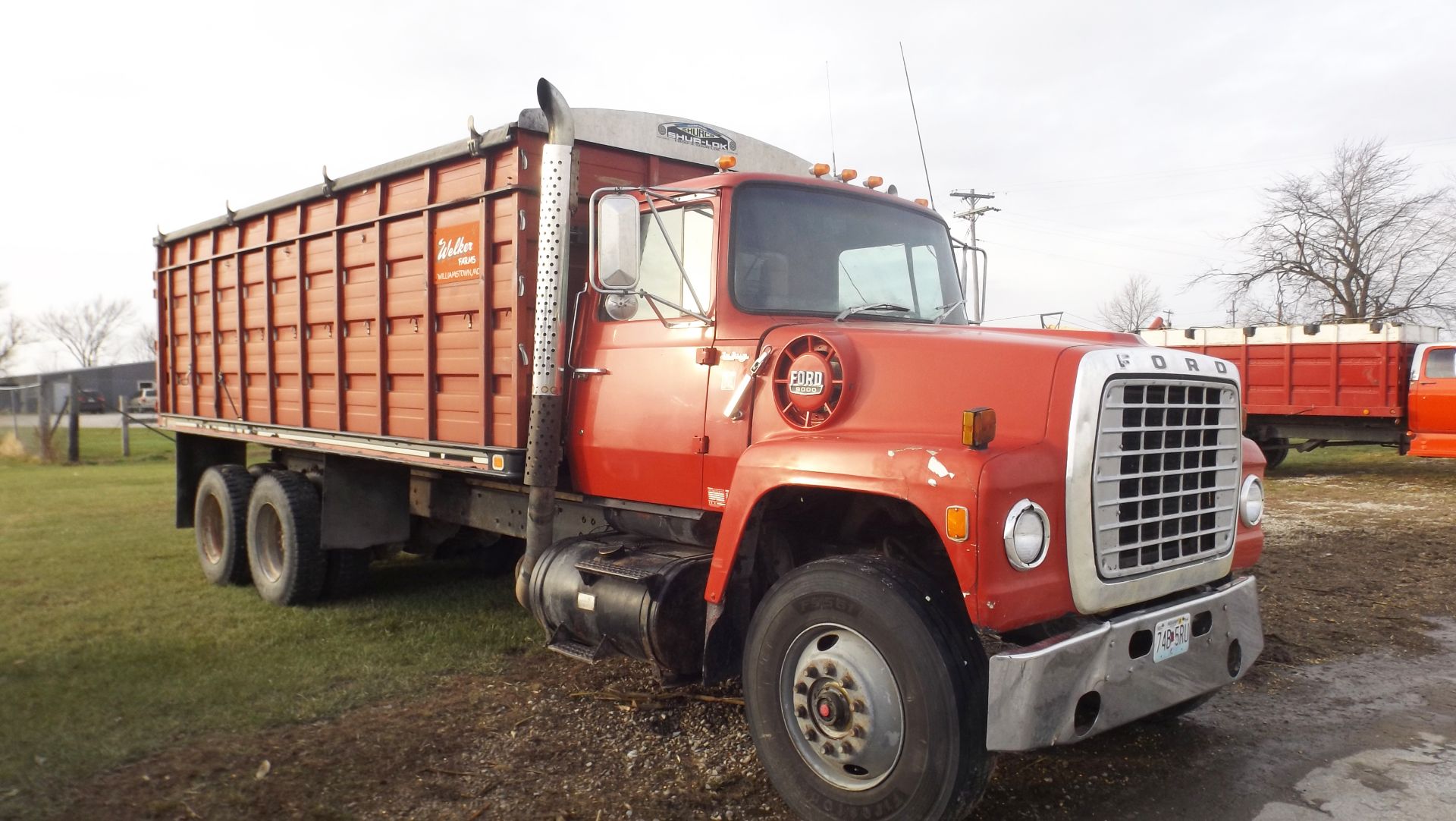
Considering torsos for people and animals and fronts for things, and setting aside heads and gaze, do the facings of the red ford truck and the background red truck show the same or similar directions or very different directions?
same or similar directions

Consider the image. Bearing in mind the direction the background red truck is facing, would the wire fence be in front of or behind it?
behind

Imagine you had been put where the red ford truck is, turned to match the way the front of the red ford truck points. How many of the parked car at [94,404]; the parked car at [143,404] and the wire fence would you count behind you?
3

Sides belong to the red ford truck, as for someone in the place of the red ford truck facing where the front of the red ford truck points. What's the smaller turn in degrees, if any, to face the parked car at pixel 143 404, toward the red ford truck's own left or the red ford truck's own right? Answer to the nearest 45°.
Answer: approximately 180°

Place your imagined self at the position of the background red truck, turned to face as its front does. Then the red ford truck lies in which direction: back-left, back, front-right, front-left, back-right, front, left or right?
right

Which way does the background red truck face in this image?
to the viewer's right

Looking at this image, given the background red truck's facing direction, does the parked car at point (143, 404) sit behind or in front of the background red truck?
behind

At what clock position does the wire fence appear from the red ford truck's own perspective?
The wire fence is roughly at 6 o'clock from the red ford truck.

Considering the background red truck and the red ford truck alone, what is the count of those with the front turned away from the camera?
0

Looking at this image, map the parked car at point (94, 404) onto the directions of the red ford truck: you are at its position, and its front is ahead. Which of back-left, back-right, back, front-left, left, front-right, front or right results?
back

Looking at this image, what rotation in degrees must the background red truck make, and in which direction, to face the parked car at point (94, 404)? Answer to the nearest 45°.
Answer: approximately 180°

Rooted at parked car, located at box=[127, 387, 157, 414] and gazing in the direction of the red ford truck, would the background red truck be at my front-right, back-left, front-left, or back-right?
front-left

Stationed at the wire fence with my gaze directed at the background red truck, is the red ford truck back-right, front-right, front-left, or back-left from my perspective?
front-right

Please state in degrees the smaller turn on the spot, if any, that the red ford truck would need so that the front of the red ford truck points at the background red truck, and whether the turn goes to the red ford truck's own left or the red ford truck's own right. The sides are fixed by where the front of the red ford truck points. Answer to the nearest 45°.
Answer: approximately 90° to the red ford truck's own left
